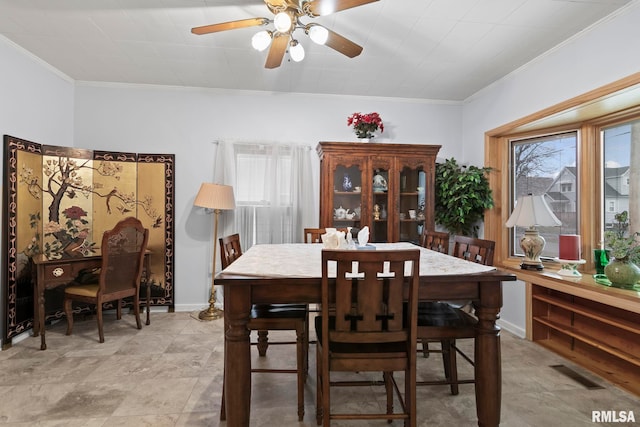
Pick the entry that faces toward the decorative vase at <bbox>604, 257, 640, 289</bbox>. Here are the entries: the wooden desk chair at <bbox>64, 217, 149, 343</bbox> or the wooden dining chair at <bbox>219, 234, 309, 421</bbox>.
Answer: the wooden dining chair at <bbox>219, 234, 309, 421</bbox>

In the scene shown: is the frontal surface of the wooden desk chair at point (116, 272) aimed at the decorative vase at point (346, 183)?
no

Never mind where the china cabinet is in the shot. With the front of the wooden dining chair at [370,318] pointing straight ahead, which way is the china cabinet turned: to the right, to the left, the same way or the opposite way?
the opposite way

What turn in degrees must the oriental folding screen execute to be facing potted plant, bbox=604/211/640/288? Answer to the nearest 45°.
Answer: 0° — it already faces it

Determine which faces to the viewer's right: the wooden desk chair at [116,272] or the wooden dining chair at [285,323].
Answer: the wooden dining chair at [285,323]

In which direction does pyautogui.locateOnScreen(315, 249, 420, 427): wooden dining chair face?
away from the camera

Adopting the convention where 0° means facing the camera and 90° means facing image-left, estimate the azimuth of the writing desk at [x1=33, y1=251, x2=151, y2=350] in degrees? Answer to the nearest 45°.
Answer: approximately 315°

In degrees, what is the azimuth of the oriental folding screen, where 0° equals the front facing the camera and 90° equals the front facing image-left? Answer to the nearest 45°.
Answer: approximately 315°

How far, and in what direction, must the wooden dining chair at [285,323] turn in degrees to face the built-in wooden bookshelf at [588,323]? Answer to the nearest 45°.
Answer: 0° — it already faces it

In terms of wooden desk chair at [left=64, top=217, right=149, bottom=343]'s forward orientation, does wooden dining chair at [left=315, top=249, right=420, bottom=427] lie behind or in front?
behind

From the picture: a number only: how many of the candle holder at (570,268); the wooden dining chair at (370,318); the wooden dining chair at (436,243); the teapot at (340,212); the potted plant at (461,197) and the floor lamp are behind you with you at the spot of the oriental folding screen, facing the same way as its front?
0

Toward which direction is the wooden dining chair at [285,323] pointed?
to the viewer's right

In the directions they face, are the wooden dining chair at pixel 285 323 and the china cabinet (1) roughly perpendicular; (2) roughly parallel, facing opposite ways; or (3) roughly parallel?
roughly perpendicular

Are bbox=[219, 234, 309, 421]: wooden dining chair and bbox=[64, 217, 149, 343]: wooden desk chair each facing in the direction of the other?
no

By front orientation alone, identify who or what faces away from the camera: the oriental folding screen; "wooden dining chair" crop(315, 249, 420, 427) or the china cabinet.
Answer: the wooden dining chair

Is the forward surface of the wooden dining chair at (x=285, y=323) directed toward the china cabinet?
no

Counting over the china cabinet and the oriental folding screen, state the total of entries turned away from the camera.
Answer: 0

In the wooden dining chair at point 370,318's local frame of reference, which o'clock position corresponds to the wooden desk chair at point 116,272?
the wooden desk chair at point 116,272 is roughly at 10 o'clock from the wooden dining chair at point 370,318.

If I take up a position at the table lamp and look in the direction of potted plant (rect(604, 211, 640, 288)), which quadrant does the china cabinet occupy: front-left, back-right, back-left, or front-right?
back-right

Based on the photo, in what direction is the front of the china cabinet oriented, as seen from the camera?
facing the viewer
